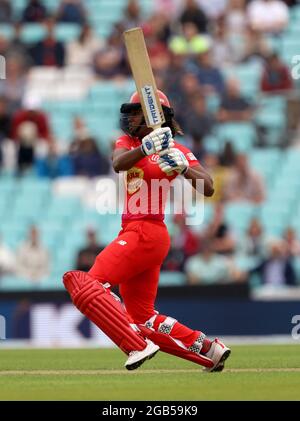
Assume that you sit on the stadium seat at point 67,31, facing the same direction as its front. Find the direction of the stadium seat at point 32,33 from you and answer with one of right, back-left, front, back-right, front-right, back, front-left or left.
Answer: right

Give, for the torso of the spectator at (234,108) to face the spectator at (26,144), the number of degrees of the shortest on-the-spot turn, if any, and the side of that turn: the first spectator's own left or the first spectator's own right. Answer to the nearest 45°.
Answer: approximately 90° to the first spectator's own right

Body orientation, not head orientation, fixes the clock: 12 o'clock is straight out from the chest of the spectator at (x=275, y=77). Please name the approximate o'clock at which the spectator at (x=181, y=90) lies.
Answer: the spectator at (x=181, y=90) is roughly at 2 o'clock from the spectator at (x=275, y=77).

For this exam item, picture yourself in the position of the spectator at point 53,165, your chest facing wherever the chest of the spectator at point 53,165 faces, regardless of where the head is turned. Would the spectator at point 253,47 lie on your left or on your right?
on your left

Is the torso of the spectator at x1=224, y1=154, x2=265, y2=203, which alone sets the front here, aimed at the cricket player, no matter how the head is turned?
yes

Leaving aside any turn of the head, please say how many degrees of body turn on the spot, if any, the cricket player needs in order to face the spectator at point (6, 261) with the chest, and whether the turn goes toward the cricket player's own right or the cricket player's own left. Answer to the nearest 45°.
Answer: approximately 135° to the cricket player's own right
